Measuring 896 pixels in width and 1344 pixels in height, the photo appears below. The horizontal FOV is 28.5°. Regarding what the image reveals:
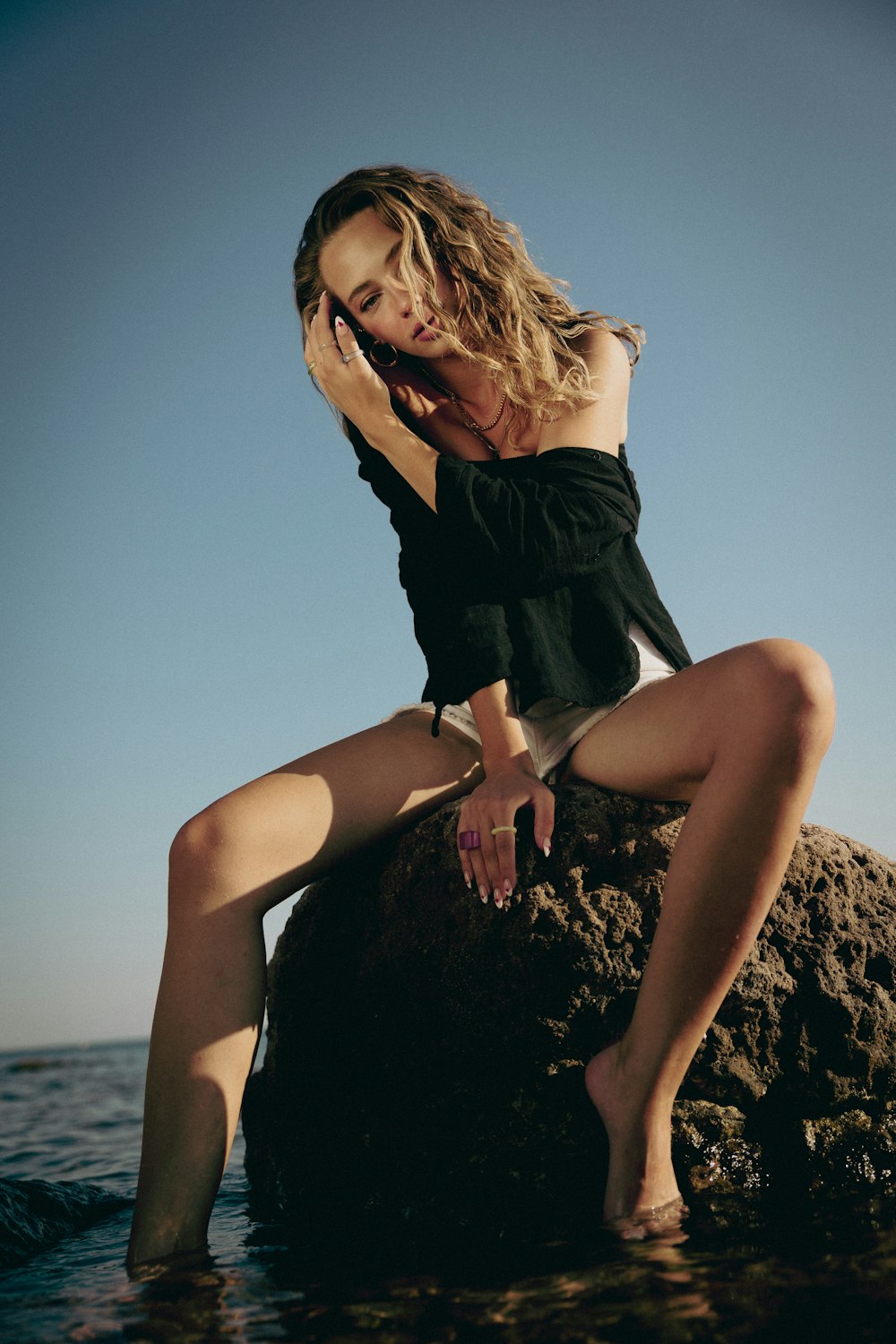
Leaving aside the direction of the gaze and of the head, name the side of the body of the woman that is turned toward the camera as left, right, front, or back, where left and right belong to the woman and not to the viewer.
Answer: front
